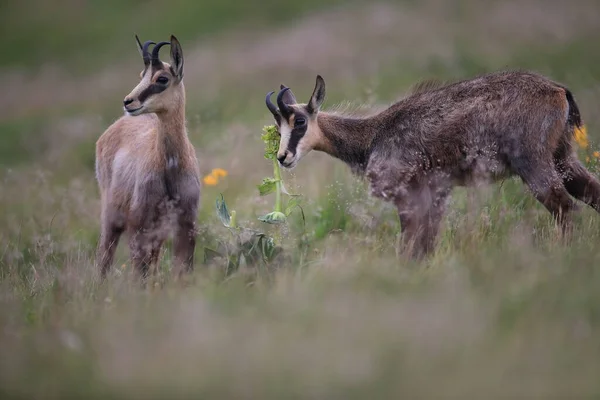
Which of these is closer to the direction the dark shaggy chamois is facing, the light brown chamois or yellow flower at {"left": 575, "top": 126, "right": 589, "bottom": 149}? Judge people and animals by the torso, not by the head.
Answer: the light brown chamois

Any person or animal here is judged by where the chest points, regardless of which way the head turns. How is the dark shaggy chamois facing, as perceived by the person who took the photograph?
facing to the left of the viewer

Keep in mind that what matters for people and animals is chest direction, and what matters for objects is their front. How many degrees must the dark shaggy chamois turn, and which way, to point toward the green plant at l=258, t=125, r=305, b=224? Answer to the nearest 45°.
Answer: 0° — it already faces it

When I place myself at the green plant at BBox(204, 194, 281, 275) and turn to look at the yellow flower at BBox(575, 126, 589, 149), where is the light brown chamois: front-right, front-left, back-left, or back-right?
back-left

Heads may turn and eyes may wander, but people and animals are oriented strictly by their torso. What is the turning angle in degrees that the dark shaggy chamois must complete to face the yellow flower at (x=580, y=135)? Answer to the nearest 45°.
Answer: approximately 180°

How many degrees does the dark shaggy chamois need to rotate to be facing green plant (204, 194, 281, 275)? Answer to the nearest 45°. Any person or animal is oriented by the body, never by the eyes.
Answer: approximately 45° to its left

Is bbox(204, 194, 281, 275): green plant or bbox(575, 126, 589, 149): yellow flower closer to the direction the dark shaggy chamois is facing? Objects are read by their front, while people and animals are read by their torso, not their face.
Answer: the green plant

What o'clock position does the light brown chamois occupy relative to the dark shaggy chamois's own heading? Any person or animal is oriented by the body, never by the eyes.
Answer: The light brown chamois is roughly at 12 o'clock from the dark shaggy chamois.
